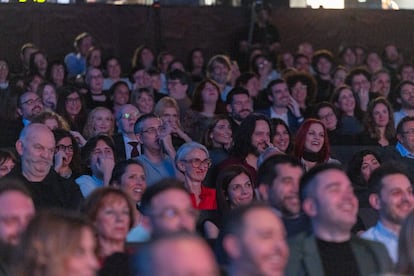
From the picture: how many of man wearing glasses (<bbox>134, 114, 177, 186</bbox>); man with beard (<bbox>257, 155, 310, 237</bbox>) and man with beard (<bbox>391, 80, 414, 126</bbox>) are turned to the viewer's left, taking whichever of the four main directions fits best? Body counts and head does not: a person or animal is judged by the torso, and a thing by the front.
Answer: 0

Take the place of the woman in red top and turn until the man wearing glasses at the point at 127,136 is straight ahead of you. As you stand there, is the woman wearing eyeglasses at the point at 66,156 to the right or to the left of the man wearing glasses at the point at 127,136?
left

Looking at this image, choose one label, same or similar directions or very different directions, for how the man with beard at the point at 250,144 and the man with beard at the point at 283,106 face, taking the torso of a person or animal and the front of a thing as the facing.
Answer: same or similar directions

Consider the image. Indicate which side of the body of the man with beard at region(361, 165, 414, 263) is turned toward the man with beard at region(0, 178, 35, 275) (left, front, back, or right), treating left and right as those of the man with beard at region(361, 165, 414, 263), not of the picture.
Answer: right

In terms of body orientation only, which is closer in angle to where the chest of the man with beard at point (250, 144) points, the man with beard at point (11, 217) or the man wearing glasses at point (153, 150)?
the man with beard

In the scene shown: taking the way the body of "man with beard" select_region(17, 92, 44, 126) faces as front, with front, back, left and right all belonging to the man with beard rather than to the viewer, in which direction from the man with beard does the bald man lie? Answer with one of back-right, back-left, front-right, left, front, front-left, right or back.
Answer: front-right

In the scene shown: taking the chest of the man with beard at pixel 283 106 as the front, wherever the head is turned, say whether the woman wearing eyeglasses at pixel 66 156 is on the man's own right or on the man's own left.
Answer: on the man's own right

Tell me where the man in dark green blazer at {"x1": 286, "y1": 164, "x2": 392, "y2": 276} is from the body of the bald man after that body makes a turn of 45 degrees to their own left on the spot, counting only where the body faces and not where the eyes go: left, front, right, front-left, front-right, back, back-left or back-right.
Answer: front-right

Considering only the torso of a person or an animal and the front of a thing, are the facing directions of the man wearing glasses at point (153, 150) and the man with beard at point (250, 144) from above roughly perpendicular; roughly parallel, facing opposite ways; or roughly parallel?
roughly parallel

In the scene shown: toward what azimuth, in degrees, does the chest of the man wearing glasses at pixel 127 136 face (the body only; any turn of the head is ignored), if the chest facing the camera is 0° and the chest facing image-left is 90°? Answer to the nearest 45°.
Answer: approximately 315°

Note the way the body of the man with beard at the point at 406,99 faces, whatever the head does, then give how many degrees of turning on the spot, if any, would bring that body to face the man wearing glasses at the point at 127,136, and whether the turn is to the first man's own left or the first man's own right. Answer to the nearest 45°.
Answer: approximately 90° to the first man's own right

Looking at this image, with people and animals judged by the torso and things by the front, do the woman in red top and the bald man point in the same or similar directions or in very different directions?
same or similar directions

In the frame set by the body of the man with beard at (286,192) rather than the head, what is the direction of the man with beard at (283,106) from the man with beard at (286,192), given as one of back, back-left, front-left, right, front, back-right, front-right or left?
back-left

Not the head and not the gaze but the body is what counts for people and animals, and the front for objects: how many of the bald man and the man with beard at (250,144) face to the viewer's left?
0

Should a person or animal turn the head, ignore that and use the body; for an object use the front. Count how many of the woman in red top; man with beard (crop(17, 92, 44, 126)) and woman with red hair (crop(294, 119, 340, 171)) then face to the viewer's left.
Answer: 0
